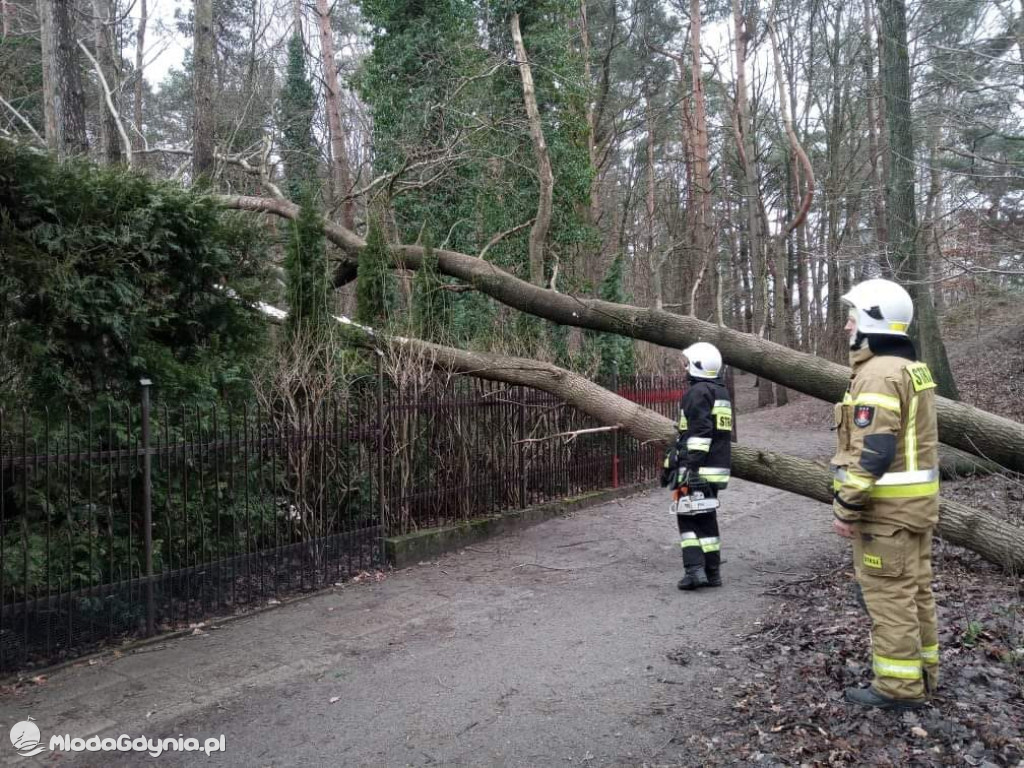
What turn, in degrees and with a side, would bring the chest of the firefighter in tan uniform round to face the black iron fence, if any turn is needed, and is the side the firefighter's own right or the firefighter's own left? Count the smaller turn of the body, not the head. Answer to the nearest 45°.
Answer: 0° — they already face it

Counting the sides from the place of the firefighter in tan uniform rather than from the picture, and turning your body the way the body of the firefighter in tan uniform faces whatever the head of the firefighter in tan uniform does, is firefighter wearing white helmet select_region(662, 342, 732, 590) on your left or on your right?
on your right

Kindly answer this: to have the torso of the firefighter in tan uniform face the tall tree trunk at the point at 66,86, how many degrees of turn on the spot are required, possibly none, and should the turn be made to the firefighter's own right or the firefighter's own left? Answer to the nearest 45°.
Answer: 0° — they already face it

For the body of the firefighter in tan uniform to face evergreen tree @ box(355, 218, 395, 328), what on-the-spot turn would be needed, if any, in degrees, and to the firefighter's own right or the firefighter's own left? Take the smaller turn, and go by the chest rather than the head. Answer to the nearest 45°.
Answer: approximately 45° to the firefighter's own right

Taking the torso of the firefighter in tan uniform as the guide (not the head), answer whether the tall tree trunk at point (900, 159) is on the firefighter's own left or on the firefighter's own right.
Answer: on the firefighter's own right

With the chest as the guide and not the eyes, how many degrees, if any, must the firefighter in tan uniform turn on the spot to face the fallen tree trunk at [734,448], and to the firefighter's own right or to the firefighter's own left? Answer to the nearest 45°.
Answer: approximately 45° to the firefighter's own right

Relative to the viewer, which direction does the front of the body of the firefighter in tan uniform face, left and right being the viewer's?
facing to the left of the viewer

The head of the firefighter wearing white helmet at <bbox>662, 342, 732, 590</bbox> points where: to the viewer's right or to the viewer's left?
to the viewer's left
